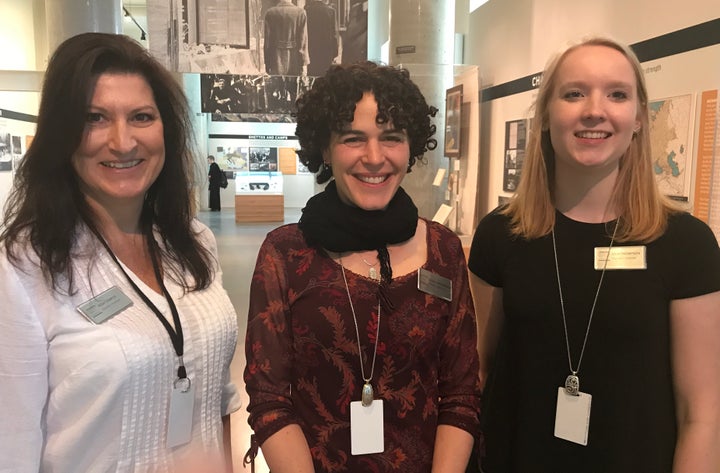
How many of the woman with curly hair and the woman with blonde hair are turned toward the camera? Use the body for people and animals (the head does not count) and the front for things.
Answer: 2

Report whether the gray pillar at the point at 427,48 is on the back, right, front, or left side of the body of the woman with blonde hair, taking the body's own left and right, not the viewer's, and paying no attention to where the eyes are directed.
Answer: back

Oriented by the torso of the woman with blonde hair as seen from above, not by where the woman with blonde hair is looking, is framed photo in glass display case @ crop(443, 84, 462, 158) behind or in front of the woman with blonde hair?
behind

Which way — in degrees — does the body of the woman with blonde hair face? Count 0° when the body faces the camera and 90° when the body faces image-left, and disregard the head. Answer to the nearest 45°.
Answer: approximately 0°

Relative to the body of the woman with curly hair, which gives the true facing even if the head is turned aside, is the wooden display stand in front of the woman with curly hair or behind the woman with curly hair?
behind

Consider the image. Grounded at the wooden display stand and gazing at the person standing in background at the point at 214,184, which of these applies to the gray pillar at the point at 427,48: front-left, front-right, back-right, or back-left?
back-left

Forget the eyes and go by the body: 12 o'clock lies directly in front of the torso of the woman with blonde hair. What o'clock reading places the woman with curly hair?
The woman with curly hair is roughly at 2 o'clock from the woman with blonde hair.

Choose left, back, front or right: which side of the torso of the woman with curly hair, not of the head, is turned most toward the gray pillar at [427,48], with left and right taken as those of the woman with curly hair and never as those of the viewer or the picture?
back

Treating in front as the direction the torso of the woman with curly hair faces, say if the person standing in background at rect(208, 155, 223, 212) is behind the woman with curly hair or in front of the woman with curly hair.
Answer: behind

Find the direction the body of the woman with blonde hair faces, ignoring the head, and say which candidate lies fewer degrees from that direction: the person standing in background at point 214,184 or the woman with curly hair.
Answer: the woman with curly hair
